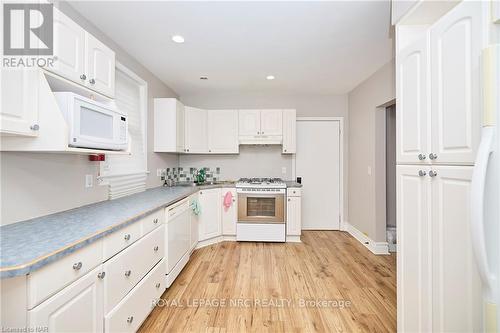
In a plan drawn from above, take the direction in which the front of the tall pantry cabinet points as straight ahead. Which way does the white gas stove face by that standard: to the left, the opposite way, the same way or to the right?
to the left

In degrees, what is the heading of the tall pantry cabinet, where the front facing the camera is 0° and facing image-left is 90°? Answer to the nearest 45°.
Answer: approximately 45°

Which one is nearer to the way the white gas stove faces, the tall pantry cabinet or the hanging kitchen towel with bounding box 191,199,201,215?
the tall pantry cabinet

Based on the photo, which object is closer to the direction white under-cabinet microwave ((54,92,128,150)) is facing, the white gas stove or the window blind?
the white gas stove

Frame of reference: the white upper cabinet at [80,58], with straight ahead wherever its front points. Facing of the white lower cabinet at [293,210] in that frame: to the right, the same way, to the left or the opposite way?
to the right

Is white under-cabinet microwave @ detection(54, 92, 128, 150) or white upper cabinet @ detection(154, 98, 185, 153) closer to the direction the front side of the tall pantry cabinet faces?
the white under-cabinet microwave

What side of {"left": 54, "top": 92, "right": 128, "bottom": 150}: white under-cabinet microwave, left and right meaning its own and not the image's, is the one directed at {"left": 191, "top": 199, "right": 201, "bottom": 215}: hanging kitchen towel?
left

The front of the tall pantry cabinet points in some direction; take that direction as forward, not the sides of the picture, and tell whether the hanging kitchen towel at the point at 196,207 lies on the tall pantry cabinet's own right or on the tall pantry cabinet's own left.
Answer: on the tall pantry cabinet's own right

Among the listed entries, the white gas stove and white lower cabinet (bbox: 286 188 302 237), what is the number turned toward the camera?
2

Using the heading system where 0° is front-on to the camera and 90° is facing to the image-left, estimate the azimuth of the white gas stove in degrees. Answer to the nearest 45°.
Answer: approximately 0°

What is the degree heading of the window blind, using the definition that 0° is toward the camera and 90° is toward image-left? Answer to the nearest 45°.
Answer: approximately 315°

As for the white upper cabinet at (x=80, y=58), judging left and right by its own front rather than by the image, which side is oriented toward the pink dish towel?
left

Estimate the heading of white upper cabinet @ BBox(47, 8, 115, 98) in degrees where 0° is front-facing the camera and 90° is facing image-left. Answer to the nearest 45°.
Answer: approximately 315°

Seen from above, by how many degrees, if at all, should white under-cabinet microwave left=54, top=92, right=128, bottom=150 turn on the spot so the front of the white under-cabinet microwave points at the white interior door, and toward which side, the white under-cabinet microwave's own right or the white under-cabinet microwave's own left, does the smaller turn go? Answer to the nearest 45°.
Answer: approximately 45° to the white under-cabinet microwave's own left

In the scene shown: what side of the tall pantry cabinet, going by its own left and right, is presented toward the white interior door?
right
